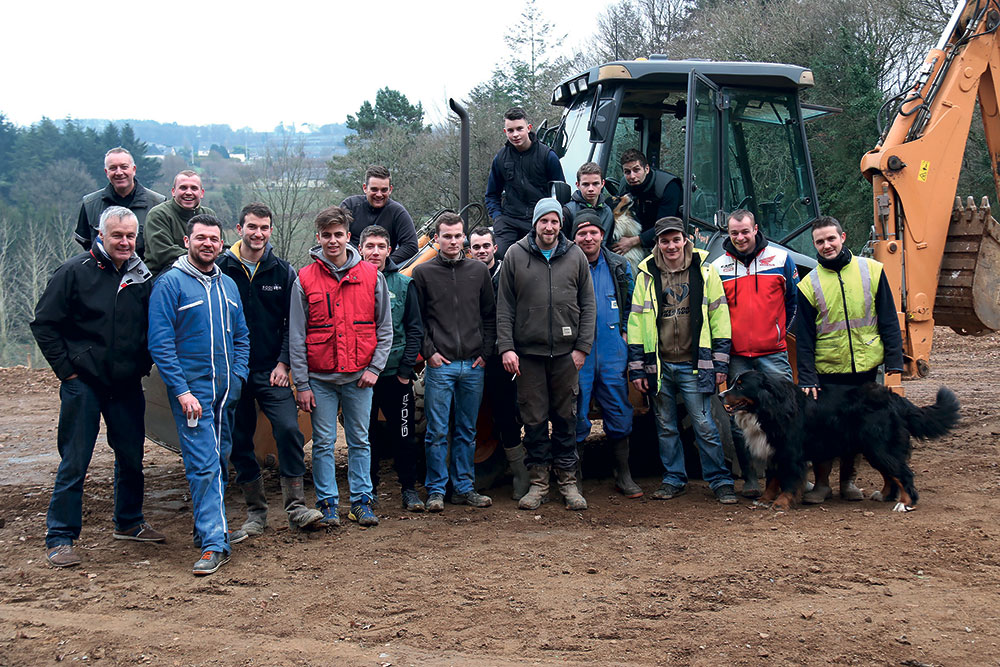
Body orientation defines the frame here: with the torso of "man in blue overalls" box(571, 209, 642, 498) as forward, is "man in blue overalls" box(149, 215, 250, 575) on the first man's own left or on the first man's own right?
on the first man's own right

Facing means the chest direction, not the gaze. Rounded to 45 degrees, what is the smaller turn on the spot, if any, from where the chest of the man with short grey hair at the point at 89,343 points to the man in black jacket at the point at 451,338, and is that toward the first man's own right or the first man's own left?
approximately 45° to the first man's own left

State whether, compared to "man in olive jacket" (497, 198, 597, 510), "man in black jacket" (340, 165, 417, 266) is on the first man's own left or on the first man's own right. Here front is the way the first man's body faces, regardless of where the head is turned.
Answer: on the first man's own right

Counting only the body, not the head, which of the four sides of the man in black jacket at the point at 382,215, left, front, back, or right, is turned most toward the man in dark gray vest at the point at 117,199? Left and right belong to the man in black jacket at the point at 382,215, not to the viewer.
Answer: right

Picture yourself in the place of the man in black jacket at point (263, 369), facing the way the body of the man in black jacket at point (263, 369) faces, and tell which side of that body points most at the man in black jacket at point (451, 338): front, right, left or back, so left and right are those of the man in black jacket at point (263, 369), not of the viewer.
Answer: left

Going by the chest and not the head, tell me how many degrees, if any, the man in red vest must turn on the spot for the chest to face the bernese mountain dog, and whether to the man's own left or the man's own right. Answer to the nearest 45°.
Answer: approximately 90° to the man's own left

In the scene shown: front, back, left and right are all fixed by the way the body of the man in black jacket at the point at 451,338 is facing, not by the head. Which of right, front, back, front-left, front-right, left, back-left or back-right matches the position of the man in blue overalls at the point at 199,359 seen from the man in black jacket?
front-right

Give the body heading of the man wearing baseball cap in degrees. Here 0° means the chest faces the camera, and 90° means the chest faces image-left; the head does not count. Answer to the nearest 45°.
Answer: approximately 0°

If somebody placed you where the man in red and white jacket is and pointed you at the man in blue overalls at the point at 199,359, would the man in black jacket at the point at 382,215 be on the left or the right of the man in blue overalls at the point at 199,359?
right

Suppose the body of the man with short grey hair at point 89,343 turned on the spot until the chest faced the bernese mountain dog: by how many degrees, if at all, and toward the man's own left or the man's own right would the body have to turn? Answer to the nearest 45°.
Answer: approximately 45° to the man's own left
